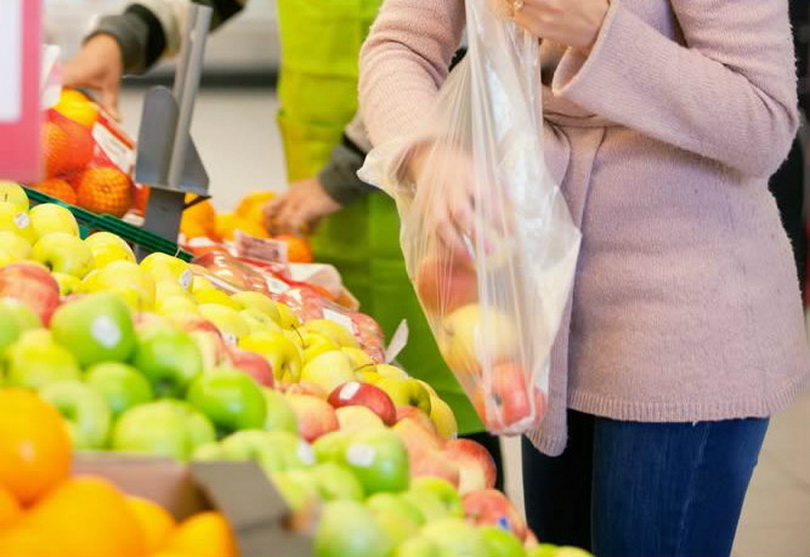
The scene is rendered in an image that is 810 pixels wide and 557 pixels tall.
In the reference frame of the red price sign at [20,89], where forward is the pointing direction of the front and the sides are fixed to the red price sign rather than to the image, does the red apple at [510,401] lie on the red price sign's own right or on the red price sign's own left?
on the red price sign's own left

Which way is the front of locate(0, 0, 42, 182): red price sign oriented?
toward the camera

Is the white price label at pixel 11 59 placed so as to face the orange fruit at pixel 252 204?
no
